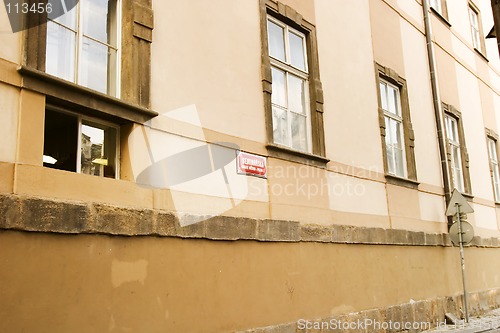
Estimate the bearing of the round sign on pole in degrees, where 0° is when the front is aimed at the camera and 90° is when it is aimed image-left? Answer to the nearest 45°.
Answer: approximately 180°

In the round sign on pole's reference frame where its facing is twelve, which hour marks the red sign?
The red sign is roughly at 7 o'clock from the round sign on pole.

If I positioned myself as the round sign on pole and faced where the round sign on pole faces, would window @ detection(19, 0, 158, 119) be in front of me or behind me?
behind

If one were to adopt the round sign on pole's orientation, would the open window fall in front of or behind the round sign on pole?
behind
